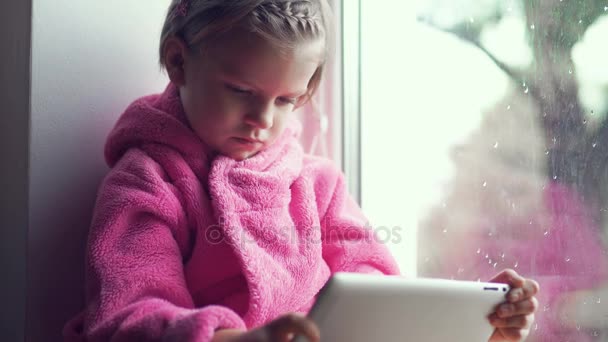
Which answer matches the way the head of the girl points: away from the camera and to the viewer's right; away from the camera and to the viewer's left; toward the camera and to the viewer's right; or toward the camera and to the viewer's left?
toward the camera and to the viewer's right

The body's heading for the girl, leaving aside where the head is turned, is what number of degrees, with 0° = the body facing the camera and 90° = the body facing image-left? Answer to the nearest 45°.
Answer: approximately 315°
